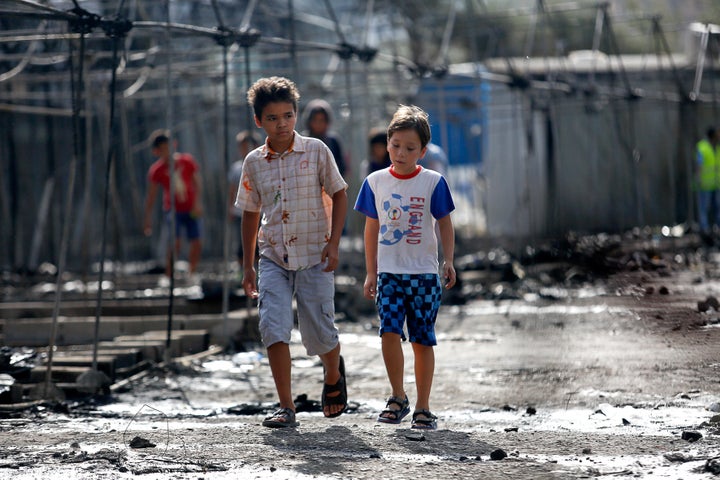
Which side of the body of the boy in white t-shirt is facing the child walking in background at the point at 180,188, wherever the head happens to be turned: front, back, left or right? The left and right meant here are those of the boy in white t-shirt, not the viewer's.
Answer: back

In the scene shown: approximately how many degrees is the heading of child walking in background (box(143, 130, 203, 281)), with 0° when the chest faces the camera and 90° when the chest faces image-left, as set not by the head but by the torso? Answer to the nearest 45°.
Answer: approximately 45°

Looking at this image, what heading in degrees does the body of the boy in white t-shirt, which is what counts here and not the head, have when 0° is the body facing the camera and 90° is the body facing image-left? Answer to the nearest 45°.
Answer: approximately 0°

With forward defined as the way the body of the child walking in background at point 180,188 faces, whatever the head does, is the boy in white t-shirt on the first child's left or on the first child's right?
on the first child's left
